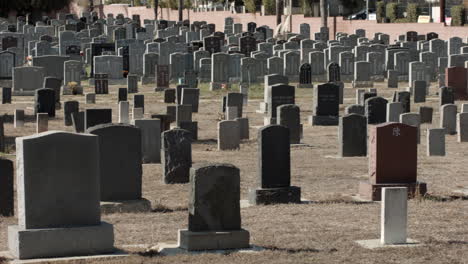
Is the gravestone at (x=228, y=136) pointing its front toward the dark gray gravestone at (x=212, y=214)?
yes

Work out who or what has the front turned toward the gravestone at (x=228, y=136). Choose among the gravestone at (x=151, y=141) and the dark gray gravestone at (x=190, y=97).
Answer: the dark gray gravestone

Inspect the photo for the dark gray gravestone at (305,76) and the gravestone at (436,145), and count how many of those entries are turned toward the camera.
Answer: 2

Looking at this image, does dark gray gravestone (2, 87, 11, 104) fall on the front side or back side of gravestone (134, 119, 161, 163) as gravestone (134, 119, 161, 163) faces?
on the back side

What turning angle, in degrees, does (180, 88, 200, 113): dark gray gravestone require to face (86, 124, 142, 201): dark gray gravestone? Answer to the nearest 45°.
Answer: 0° — it already faces it

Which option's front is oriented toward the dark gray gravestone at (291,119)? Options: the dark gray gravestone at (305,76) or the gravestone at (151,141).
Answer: the dark gray gravestone at (305,76)
